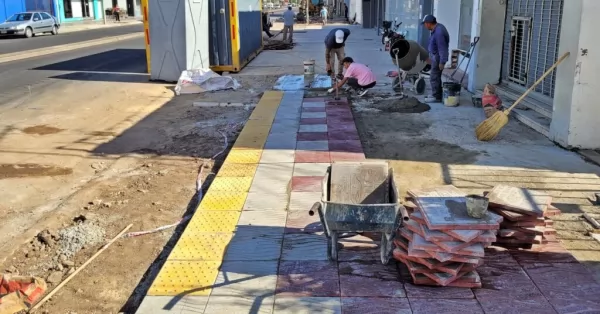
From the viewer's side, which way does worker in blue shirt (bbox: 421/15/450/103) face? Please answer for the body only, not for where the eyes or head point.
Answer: to the viewer's left

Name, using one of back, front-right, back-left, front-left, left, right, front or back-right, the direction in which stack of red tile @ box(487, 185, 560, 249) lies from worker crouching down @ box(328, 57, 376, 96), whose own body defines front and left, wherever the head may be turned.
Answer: left

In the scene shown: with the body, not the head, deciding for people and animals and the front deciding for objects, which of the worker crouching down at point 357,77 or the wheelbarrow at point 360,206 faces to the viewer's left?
the worker crouching down

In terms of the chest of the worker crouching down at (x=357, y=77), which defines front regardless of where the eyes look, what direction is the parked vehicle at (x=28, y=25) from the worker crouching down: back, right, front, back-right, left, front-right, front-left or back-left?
front-right

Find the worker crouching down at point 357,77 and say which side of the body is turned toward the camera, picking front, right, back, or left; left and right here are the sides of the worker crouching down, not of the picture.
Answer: left

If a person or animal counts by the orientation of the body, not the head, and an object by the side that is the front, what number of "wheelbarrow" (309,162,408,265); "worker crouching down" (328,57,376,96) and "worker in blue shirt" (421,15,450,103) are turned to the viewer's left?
2

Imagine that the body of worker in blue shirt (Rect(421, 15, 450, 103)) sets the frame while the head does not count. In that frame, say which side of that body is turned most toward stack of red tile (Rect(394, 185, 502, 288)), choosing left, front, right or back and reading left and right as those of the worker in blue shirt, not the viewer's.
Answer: left

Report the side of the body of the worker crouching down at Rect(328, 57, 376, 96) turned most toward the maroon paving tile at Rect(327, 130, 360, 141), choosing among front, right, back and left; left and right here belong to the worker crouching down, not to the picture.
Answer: left

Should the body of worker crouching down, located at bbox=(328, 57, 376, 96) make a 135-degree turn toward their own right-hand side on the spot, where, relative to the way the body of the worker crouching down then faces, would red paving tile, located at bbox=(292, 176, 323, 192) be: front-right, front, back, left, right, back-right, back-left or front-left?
back-right
